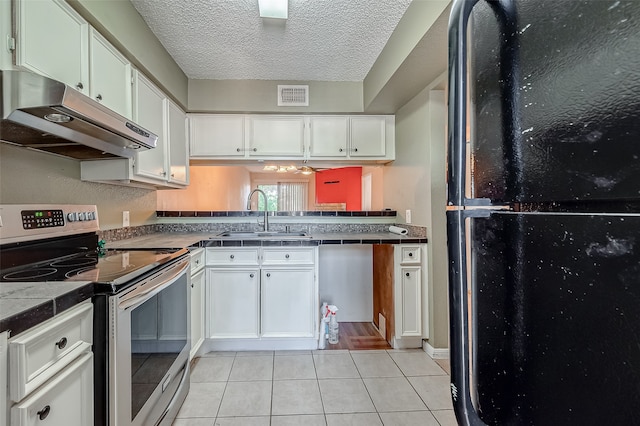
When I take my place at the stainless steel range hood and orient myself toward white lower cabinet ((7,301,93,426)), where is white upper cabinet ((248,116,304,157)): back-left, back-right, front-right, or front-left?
back-left

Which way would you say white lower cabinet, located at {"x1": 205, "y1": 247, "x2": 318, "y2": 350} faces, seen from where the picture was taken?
facing the viewer

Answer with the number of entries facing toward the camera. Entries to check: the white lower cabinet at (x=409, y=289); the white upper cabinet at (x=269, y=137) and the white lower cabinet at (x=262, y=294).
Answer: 3

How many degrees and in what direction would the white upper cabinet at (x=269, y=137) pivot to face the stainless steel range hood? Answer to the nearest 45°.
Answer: approximately 45° to its right

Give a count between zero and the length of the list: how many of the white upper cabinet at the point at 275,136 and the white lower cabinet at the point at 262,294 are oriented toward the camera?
2

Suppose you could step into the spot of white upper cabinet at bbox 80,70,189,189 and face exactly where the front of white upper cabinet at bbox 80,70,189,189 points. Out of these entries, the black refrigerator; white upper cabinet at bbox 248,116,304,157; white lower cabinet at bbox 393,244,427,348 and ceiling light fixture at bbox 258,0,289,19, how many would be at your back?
0

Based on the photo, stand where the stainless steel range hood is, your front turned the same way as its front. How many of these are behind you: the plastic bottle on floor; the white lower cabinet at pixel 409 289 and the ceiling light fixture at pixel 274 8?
0

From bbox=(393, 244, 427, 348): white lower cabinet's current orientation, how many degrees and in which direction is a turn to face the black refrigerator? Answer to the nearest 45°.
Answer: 0° — it already faces it

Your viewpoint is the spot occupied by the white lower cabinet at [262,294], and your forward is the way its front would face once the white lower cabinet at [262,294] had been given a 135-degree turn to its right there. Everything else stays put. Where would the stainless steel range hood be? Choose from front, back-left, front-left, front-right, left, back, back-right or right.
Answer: left

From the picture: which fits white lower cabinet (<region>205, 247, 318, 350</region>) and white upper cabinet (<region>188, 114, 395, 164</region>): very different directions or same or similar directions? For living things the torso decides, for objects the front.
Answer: same or similar directions

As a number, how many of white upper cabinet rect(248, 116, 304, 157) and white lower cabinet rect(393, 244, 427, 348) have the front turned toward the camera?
2

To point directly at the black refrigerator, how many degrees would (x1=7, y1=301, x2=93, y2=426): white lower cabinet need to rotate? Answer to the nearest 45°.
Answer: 0° — it already faces it

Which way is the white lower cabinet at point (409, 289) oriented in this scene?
toward the camera

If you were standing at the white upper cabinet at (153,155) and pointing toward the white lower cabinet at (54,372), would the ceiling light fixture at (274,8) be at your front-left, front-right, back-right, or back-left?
front-left

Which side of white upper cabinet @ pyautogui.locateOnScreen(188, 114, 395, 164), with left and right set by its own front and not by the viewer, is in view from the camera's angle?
front

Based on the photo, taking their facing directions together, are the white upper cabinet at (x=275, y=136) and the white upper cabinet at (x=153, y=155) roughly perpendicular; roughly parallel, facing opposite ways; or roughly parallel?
roughly perpendicular

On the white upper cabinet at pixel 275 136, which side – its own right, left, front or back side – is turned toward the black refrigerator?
front

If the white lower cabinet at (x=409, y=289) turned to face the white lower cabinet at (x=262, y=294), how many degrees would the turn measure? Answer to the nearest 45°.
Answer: approximately 90° to its right

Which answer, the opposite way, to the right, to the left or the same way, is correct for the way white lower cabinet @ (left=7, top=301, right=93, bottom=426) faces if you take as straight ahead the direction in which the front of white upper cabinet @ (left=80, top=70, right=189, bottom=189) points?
the same way

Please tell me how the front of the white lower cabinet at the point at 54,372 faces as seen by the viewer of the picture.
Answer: facing the viewer and to the right of the viewer

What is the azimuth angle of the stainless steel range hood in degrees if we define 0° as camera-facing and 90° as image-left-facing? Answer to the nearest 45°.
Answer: approximately 315°
